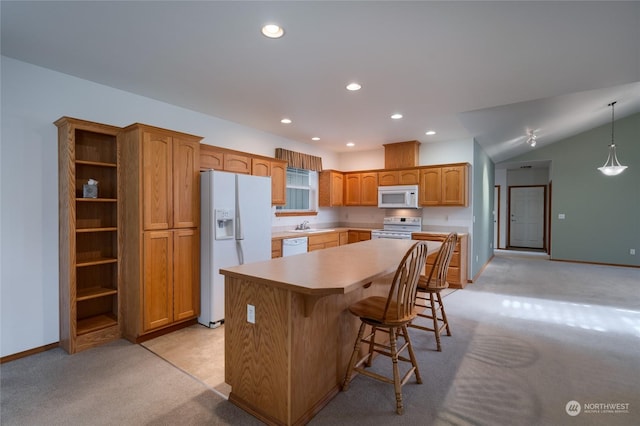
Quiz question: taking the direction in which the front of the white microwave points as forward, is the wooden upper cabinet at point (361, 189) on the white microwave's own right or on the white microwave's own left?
on the white microwave's own right

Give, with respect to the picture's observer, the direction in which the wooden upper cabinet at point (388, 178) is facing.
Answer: facing the viewer

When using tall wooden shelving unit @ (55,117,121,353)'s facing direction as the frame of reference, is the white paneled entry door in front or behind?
in front

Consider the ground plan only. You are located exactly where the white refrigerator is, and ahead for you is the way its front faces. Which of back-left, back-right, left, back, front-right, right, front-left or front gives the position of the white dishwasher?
left

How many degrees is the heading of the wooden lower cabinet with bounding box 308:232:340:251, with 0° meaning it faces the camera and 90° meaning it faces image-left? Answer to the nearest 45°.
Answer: approximately 315°

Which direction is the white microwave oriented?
toward the camera

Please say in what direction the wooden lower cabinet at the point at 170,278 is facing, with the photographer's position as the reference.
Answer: facing the viewer and to the right of the viewer

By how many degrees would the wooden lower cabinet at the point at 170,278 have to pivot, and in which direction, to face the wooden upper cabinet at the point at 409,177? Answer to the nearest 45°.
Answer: approximately 45° to its left

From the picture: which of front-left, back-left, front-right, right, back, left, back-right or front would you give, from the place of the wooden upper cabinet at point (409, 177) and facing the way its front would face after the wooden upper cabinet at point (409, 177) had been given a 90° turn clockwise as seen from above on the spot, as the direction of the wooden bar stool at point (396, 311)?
left

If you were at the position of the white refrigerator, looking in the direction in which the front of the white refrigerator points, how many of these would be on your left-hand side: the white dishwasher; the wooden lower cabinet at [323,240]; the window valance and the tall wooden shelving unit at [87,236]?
3

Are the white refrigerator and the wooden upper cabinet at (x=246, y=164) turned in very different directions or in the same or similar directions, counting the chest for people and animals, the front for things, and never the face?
same or similar directions

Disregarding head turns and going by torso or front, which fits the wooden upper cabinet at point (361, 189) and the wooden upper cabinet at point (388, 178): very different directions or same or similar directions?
same or similar directions

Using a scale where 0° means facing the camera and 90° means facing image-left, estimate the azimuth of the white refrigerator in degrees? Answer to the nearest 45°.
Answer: approximately 315°

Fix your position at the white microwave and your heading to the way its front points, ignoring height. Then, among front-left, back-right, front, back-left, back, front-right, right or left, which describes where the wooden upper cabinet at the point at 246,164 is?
front-right

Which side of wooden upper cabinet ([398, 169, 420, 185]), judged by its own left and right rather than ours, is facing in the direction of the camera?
front
